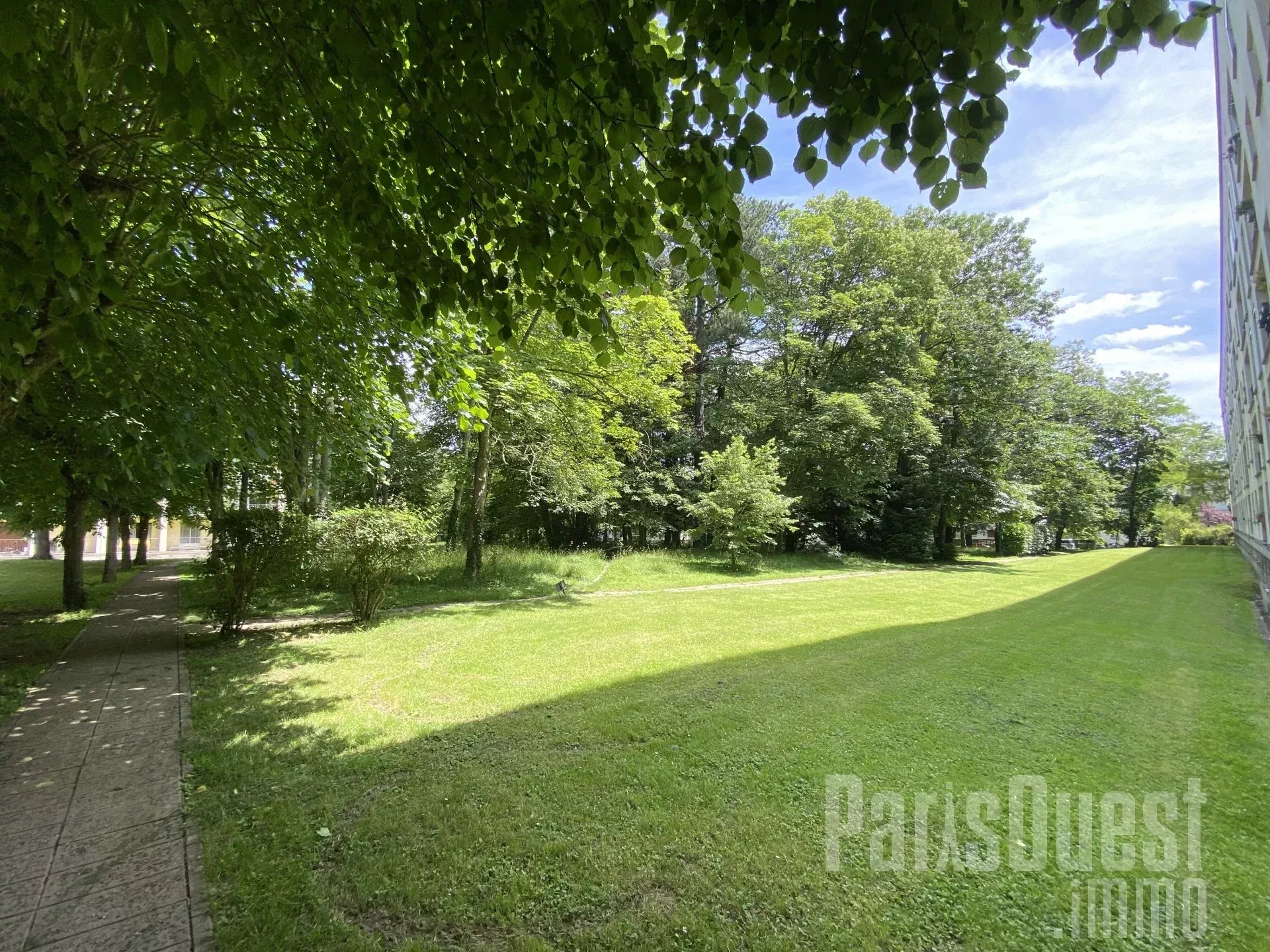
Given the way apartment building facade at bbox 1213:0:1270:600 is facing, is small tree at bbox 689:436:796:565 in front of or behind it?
in front

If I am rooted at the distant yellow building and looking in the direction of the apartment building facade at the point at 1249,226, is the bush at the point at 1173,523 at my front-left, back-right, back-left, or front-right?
front-left

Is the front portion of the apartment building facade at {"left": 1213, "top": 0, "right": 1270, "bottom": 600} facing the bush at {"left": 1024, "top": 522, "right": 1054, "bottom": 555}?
no

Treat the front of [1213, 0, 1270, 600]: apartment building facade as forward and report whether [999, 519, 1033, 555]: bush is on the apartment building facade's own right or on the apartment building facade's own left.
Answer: on the apartment building facade's own right

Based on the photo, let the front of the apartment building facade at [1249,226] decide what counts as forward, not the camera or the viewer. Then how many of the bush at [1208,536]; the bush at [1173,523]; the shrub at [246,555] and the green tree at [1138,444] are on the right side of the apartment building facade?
3

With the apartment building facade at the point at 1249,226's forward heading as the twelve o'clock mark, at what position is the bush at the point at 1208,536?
The bush is roughly at 3 o'clock from the apartment building facade.

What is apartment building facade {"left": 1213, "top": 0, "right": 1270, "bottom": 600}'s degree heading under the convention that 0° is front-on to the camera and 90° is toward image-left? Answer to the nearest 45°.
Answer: approximately 90°

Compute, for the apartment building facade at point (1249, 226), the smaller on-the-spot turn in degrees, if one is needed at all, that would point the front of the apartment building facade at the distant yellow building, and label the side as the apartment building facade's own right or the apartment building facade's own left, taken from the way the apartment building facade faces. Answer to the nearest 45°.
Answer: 0° — it already faces it

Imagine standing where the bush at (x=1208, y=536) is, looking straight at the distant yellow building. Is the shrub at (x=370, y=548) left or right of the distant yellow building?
left

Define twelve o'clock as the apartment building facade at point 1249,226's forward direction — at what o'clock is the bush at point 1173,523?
The bush is roughly at 3 o'clock from the apartment building facade.

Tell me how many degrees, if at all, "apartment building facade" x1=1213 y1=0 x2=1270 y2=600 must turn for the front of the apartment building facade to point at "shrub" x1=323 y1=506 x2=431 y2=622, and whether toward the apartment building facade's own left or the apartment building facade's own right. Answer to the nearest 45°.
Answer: approximately 45° to the apartment building facade's own left

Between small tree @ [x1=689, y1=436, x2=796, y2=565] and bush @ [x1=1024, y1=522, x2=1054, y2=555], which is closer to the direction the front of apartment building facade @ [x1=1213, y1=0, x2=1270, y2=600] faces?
the small tree

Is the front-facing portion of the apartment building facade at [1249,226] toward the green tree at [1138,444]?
no

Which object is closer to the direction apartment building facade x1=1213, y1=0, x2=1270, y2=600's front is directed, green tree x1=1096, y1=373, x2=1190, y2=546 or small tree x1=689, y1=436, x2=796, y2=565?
the small tree
